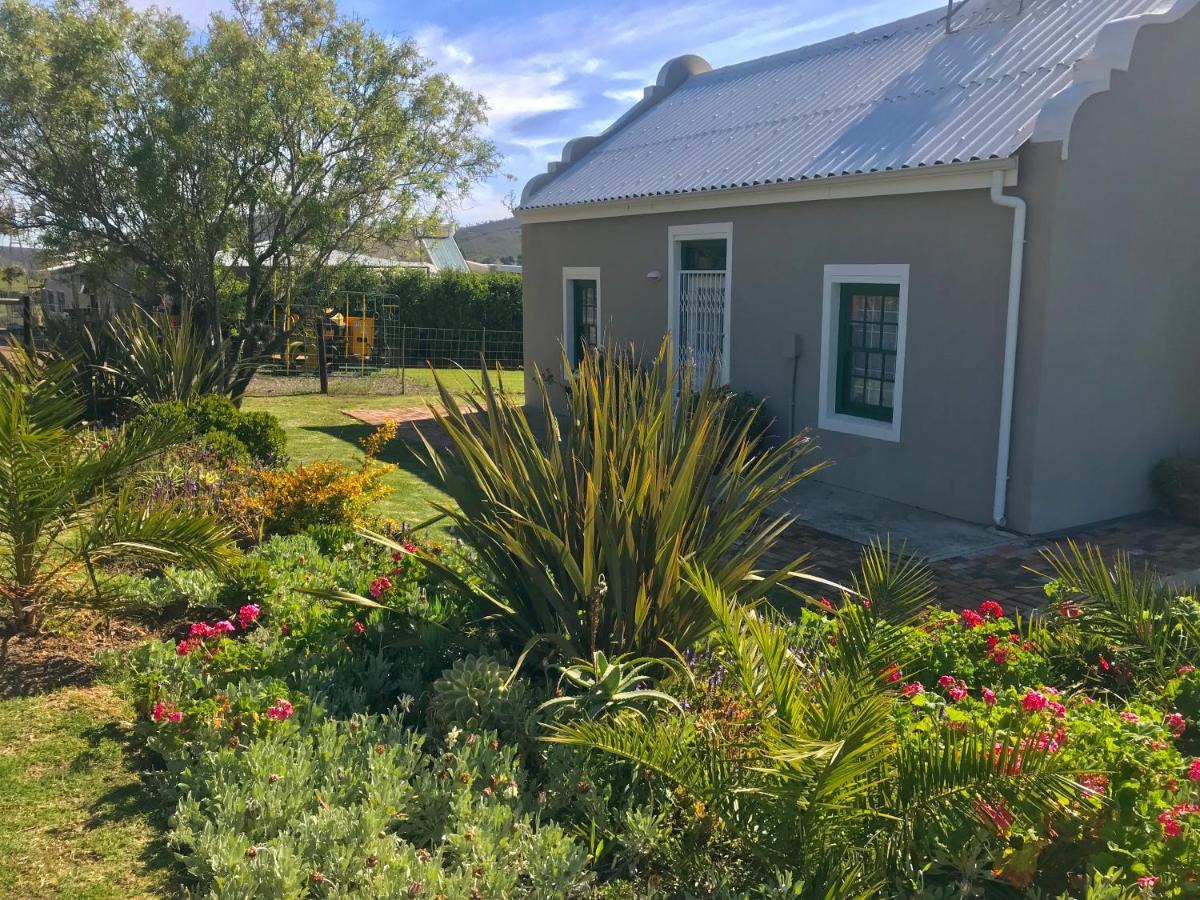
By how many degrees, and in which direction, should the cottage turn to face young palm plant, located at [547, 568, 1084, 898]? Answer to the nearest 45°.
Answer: approximately 45° to its left

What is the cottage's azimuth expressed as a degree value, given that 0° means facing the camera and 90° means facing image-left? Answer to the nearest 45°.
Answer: approximately 45°

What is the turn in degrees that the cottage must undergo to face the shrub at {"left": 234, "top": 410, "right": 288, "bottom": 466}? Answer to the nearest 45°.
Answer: approximately 45° to its right

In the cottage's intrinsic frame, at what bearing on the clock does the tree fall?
The tree is roughly at 2 o'clock from the cottage.

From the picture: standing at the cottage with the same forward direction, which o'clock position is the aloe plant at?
The aloe plant is roughly at 11 o'clock from the cottage.

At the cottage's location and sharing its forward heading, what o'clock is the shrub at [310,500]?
The shrub is roughly at 12 o'clock from the cottage.

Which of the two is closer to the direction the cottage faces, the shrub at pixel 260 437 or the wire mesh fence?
the shrub

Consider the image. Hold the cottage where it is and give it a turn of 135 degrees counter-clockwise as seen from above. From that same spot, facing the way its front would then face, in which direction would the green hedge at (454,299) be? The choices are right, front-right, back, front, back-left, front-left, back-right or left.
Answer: back-left
